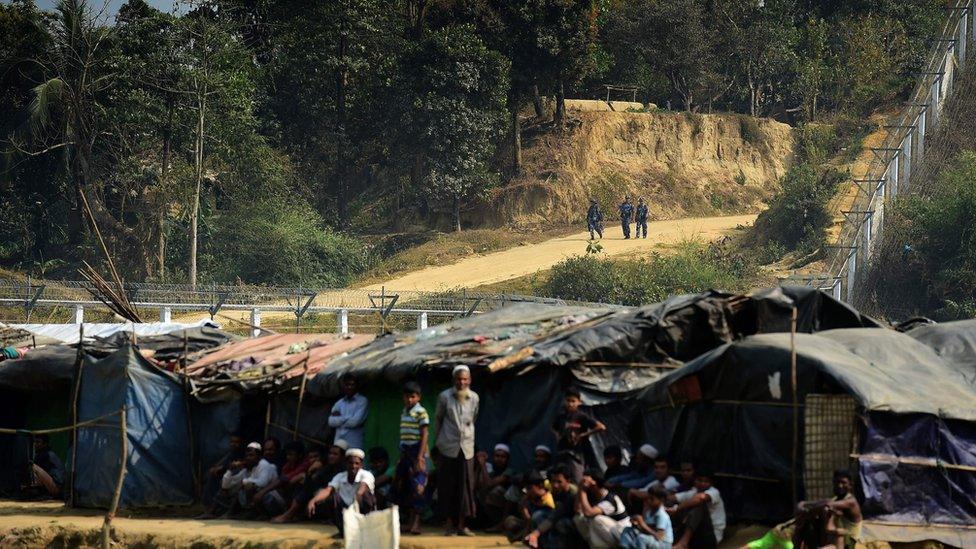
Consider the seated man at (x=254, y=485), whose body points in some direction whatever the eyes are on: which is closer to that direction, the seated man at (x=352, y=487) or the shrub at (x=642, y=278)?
the seated man

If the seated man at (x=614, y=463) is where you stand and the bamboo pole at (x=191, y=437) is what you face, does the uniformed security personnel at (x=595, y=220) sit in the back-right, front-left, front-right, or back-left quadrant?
front-right

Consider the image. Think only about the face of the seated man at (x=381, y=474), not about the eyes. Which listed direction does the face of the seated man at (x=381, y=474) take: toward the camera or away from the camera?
toward the camera

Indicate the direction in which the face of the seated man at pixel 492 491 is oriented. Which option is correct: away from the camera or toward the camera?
toward the camera

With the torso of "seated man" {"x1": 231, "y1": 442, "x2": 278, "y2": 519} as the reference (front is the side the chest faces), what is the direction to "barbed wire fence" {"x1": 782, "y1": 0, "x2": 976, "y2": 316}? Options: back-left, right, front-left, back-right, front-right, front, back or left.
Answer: back

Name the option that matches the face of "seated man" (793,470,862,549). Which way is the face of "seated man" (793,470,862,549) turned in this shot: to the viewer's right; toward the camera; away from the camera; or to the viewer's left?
toward the camera

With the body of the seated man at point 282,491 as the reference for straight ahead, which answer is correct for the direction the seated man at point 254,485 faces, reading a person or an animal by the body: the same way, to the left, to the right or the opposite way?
the same way

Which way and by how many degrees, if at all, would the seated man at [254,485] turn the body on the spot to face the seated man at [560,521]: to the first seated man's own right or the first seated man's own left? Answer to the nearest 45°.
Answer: approximately 90° to the first seated man's own left

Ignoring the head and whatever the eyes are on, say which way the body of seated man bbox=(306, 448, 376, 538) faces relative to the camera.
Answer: toward the camera

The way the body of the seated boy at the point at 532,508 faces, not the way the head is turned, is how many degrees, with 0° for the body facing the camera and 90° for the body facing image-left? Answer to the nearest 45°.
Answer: approximately 45°

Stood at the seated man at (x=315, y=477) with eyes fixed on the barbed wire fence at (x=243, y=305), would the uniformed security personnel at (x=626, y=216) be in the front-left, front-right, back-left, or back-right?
front-right

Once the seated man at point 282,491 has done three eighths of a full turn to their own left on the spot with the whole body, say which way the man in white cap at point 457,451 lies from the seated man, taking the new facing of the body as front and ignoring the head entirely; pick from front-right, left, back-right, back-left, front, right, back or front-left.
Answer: front-right

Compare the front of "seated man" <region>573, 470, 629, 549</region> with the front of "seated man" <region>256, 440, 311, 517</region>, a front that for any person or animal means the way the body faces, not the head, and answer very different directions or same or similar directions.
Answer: same or similar directions

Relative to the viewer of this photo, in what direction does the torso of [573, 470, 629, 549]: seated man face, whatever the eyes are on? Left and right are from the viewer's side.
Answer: facing the viewer and to the left of the viewer

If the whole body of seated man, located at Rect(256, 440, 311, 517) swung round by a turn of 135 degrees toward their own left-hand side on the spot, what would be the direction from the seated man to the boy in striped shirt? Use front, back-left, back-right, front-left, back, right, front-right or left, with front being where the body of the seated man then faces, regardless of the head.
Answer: front-right

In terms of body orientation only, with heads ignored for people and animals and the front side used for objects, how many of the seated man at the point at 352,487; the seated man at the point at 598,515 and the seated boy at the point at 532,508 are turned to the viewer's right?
0
